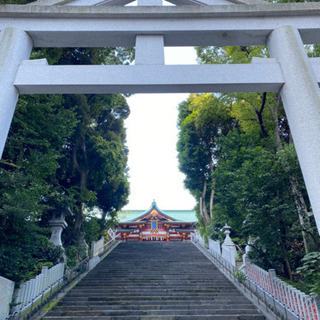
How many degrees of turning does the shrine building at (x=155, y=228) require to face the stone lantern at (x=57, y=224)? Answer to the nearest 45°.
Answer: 0° — it already faces it

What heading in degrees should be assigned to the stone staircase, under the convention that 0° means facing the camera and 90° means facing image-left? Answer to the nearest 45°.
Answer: approximately 0°

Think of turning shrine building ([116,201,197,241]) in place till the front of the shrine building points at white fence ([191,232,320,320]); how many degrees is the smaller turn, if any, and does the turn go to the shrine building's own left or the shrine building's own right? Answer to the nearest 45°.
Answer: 0° — it already faces it

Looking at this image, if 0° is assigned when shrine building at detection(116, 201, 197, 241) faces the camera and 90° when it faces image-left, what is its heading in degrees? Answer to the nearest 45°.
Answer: approximately 0°

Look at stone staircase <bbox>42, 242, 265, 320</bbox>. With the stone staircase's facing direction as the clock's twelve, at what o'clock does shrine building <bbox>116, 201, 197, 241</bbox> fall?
The shrine building is roughly at 6 o'clock from the stone staircase.

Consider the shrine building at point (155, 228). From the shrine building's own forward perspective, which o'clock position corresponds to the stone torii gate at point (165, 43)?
The stone torii gate is roughly at 12 o'clock from the shrine building.

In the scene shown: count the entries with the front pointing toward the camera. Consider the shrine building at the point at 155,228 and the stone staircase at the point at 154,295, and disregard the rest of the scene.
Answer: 2
